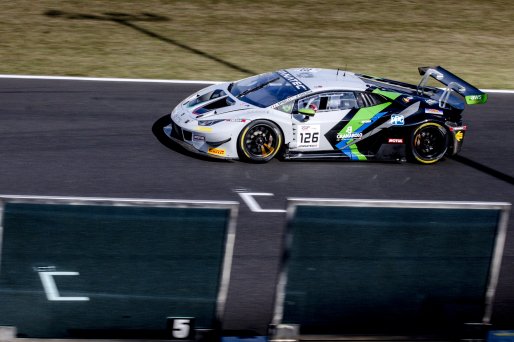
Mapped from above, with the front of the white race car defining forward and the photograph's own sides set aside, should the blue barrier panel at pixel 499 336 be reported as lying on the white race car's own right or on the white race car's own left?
on the white race car's own left

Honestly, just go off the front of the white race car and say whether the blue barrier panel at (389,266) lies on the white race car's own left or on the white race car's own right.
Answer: on the white race car's own left

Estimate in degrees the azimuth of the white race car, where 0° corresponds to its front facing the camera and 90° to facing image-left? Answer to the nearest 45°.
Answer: approximately 45°

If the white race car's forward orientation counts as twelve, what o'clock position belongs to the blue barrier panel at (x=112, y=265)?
The blue barrier panel is roughly at 11 o'clock from the white race car.
